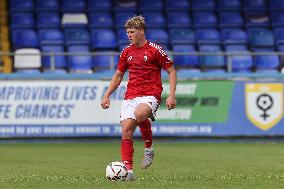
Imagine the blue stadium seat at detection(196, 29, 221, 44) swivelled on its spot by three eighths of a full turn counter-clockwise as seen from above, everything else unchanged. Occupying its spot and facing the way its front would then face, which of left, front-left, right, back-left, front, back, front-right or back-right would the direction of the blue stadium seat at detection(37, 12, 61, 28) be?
back-left

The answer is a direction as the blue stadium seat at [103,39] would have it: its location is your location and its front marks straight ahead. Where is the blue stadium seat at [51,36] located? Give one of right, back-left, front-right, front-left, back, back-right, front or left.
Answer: right

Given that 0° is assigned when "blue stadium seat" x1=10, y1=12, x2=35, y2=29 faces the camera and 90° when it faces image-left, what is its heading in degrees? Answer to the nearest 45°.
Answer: approximately 0°

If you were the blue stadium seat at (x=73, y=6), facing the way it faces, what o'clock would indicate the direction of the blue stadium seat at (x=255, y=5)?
the blue stadium seat at (x=255, y=5) is roughly at 9 o'clock from the blue stadium seat at (x=73, y=6).
